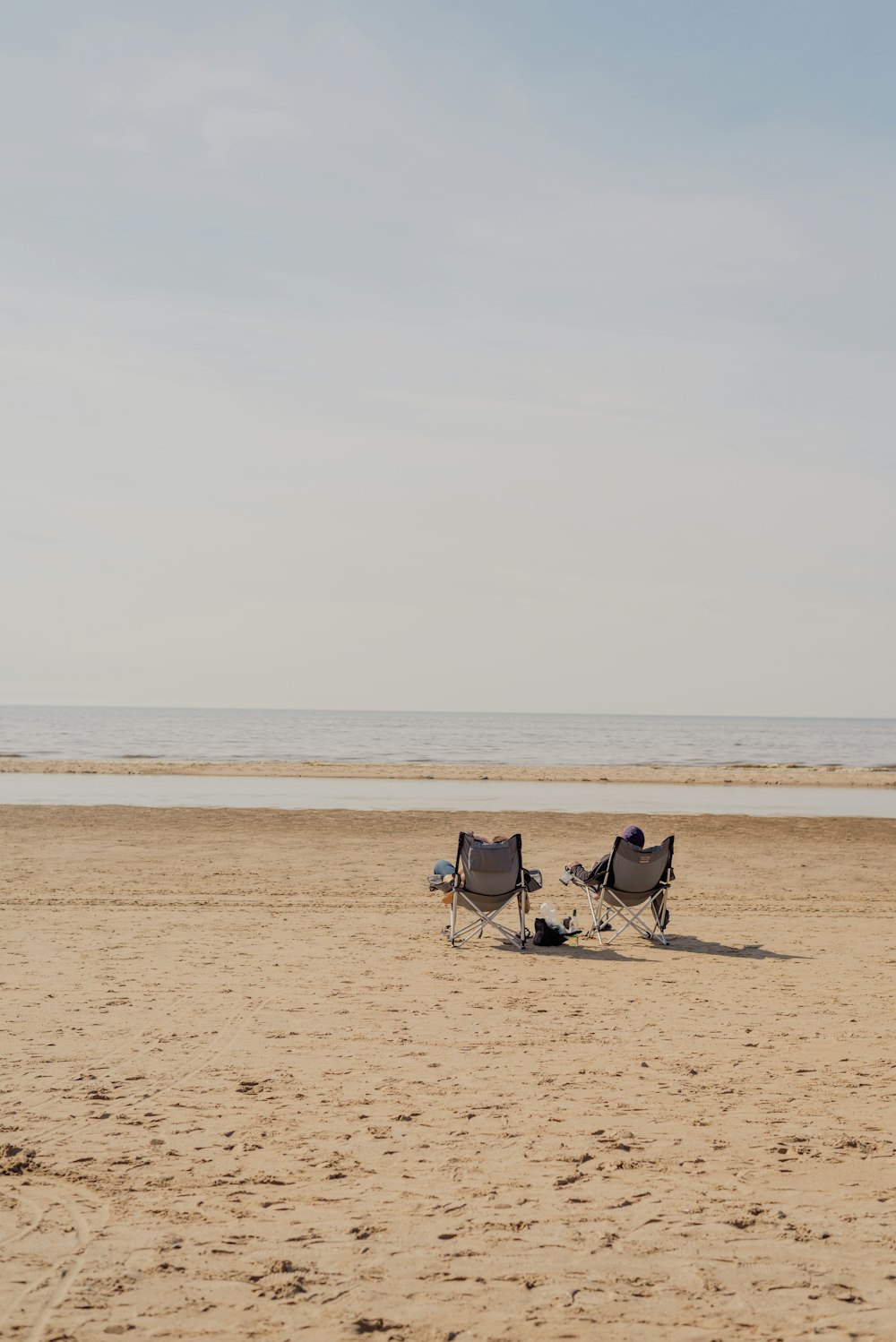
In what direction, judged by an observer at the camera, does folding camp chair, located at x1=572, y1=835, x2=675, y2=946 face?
facing away from the viewer and to the left of the viewer

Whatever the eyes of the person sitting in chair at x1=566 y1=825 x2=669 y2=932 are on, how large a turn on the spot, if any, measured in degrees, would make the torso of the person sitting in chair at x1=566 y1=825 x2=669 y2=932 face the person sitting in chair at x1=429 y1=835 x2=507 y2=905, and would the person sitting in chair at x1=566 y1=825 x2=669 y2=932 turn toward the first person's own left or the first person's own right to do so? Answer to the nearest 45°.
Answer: approximately 45° to the first person's own left

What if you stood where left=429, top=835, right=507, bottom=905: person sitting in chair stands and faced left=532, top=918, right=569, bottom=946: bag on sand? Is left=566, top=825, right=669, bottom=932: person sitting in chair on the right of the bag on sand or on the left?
left

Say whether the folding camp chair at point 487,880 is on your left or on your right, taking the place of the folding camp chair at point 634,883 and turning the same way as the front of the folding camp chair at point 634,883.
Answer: on your left

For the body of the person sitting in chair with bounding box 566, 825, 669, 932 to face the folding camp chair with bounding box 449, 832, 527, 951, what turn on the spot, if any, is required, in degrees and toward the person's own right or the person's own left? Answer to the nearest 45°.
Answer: approximately 90° to the person's own left

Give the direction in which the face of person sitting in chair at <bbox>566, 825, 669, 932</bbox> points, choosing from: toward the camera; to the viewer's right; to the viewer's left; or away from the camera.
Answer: away from the camera

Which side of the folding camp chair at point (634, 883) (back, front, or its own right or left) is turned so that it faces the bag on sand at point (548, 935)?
left

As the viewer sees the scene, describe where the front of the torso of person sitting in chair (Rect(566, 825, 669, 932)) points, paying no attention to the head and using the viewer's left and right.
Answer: facing away from the viewer and to the left of the viewer

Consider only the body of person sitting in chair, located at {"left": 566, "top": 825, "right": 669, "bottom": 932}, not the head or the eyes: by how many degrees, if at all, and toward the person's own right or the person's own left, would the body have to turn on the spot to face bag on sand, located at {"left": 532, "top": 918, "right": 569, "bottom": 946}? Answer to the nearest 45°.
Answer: approximately 90° to the person's own left
